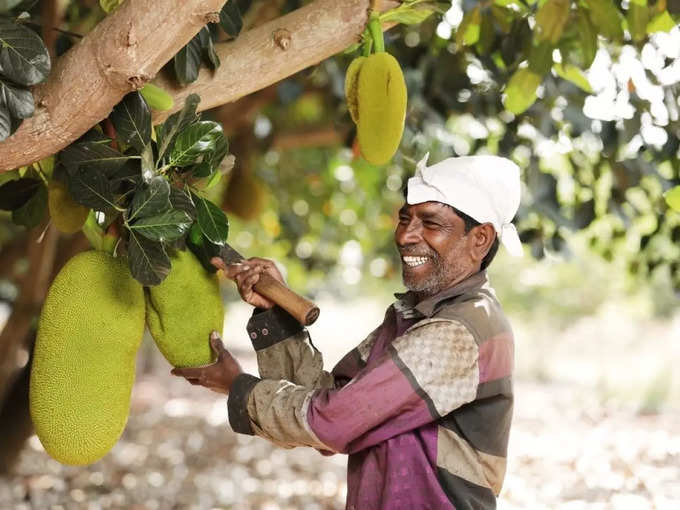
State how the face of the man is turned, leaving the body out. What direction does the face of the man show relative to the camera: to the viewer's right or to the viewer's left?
to the viewer's left

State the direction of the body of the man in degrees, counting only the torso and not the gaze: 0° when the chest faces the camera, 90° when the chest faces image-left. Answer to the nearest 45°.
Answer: approximately 90°
